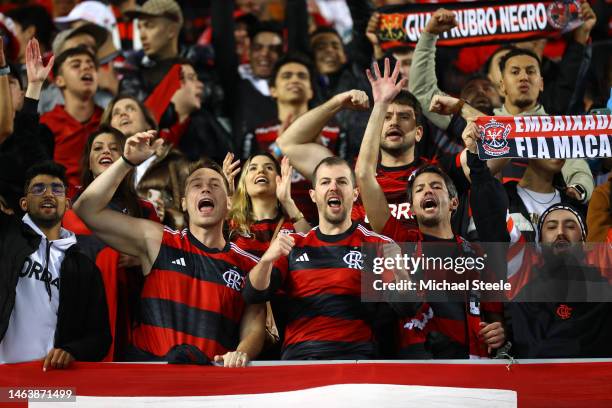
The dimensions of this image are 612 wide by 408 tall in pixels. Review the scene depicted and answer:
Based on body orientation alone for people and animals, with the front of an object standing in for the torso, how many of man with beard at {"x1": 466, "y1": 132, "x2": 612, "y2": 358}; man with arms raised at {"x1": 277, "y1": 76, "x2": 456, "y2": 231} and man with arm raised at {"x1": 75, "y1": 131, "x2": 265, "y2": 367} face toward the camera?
3

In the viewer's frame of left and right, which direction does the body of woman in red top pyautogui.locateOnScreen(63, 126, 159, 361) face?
facing the viewer and to the right of the viewer

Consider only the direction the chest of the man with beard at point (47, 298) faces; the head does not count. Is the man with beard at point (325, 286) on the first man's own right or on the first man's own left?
on the first man's own left

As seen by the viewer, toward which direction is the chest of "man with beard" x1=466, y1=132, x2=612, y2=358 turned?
toward the camera

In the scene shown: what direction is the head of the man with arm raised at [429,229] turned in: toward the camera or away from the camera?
toward the camera

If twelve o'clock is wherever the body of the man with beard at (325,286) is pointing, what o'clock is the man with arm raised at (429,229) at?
The man with arm raised is roughly at 8 o'clock from the man with beard.

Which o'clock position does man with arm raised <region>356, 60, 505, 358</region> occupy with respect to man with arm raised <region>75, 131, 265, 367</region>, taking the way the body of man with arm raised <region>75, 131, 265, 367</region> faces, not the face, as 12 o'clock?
man with arm raised <region>356, 60, 505, 358</region> is roughly at 9 o'clock from man with arm raised <region>75, 131, 265, 367</region>.

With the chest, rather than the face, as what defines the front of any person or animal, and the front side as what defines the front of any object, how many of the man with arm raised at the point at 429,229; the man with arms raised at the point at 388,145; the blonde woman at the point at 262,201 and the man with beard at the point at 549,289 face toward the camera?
4

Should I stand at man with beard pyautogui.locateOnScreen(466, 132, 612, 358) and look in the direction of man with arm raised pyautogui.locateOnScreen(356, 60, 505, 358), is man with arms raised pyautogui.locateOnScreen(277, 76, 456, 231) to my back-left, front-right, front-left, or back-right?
front-right

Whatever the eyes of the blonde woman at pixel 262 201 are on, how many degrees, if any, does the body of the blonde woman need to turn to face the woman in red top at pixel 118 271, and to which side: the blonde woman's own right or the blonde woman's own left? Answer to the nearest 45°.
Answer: approximately 45° to the blonde woman's own right

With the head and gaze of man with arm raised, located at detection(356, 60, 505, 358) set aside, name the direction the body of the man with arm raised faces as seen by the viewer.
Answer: toward the camera

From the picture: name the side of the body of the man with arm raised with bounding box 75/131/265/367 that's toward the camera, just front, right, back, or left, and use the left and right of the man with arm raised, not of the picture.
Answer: front
